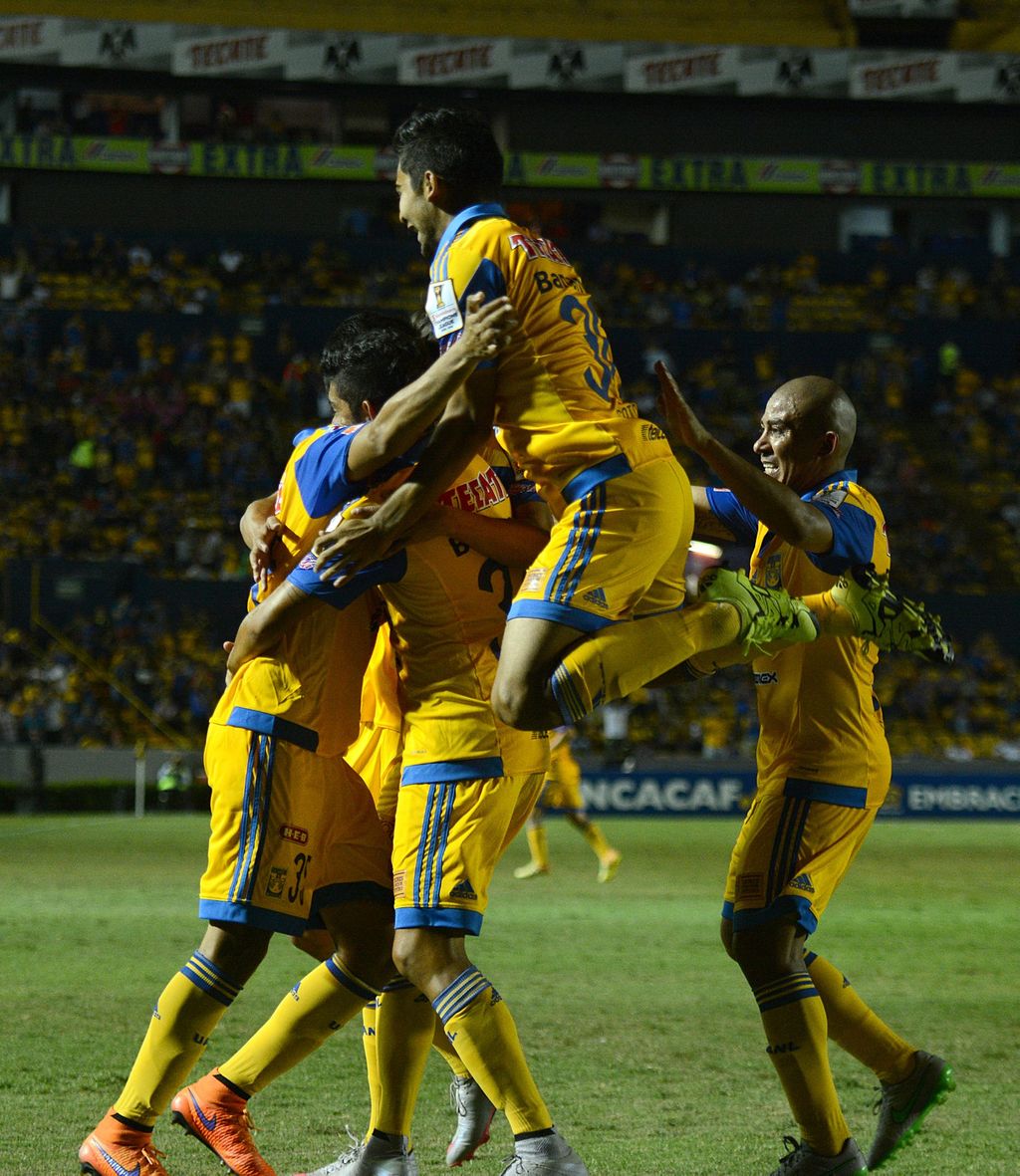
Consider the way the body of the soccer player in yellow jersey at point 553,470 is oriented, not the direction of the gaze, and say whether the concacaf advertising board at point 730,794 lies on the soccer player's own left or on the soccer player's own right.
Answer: on the soccer player's own right

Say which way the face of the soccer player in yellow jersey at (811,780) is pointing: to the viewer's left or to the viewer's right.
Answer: to the viewer's left

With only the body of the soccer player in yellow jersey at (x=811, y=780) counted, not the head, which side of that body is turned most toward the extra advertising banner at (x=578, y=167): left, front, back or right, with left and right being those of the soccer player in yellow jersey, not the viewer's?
right

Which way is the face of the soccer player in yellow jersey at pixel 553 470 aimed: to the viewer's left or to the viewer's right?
to the viewer's left

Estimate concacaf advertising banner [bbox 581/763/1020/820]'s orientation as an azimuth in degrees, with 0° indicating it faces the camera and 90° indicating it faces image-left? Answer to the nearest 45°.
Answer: approximately 0°

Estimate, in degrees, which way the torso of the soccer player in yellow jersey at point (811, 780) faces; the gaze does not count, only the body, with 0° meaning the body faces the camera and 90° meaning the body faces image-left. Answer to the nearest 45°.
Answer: approximately 90°

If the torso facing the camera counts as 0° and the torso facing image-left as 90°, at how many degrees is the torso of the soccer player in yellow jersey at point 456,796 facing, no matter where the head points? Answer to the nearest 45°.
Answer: approximately 135°

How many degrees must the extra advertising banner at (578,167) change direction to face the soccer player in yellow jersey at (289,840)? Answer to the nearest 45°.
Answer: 0° — it already faces them
